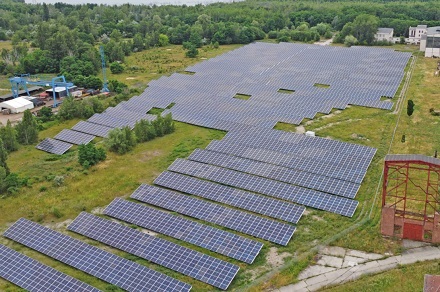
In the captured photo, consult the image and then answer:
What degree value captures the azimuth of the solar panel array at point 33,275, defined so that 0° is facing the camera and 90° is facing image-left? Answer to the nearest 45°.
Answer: approximately 45°

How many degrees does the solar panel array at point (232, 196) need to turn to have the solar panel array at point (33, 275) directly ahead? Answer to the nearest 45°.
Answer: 0° — it already faces it

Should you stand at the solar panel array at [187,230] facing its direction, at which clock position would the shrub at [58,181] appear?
The shrub is roughly at 3 o'clock from the solar panel array.

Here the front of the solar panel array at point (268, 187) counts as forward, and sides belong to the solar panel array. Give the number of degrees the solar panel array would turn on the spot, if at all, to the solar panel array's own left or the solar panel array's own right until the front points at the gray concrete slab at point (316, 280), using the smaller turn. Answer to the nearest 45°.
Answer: approximately 45° to the solar panel array's own left

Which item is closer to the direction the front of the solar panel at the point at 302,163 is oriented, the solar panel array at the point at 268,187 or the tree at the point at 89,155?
the solar panel array

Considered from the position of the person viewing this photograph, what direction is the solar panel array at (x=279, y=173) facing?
facing the viewer and to the left of the viewer

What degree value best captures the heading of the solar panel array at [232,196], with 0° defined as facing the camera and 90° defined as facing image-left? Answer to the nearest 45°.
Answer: approximately 45°

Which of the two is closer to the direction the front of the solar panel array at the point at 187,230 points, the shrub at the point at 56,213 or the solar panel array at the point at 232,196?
the shrub

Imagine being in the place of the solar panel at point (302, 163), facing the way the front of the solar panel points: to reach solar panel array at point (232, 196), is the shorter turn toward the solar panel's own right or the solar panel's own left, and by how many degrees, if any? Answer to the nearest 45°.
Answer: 0° — it already faces it

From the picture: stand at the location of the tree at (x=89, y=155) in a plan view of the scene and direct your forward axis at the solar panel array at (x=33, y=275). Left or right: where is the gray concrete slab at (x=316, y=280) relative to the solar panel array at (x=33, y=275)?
left

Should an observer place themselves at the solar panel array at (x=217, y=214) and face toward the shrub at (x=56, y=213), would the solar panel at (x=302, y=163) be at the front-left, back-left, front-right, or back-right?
back-right

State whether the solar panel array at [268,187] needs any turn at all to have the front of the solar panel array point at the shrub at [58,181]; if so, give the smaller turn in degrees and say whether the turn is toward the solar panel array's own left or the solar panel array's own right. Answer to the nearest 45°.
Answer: approximately 45° to the solar panel array's own right

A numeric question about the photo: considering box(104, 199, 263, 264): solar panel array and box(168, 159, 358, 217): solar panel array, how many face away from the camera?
0
